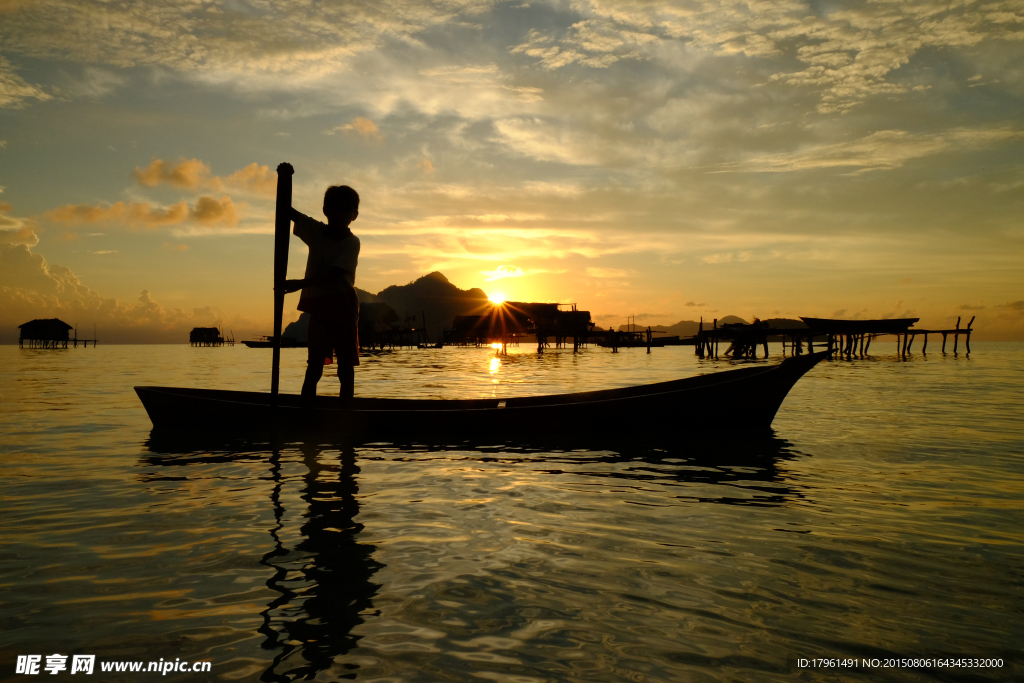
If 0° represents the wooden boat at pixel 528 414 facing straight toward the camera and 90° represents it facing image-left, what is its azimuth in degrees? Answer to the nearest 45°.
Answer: approximately 270°

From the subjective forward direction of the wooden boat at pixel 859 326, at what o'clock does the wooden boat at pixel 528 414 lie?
the wooden boat at pixel 528 414 is roughly at 9 o'clock from the wooden boat at pixel 859 326.

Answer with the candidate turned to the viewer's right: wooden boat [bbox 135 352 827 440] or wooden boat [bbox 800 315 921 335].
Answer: wooden boat [bbox 135 352 827 440]

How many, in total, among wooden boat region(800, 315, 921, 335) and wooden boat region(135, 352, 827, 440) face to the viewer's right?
1

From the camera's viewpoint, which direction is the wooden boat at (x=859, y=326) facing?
to the viewer's left

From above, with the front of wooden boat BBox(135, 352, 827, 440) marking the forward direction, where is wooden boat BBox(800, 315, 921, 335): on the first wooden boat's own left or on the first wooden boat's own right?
on the first wooden boat's own left
